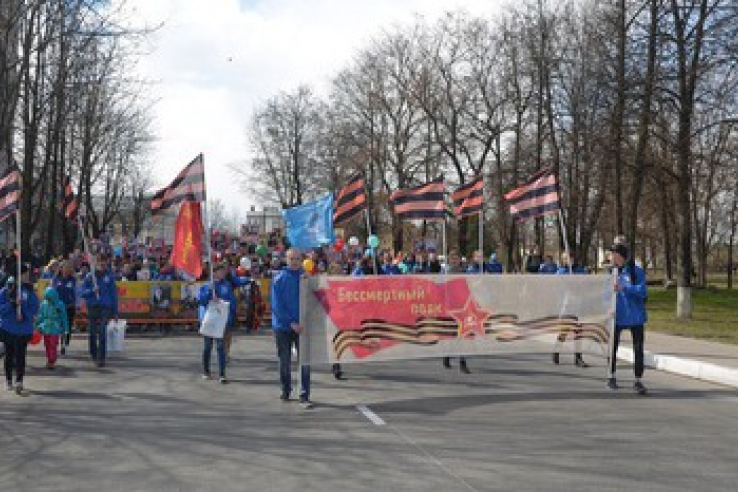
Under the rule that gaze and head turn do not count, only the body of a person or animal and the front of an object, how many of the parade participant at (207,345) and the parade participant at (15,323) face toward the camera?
2

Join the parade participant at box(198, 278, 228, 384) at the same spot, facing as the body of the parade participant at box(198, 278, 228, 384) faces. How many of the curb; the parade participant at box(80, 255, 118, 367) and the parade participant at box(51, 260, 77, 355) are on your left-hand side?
1

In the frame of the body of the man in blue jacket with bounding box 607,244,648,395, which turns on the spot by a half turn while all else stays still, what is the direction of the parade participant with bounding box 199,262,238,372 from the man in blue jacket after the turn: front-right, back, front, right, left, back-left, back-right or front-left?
back-left

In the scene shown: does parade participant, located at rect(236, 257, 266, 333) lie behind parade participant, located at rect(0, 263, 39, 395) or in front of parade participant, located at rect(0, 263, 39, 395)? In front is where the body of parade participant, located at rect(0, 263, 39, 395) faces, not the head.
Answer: behind

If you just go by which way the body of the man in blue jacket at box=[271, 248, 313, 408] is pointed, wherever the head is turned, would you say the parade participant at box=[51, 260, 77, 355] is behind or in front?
behind

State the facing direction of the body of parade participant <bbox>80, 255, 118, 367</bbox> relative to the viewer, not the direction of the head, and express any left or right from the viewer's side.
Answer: facing the viewer

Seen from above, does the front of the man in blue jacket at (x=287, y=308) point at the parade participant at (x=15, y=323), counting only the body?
no

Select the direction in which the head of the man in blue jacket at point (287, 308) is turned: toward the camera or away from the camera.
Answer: toward the camera

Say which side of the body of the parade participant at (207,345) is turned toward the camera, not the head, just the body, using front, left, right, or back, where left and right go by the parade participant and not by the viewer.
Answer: front

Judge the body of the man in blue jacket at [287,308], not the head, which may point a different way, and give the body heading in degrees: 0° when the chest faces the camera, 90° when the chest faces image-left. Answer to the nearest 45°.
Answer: approximately 315°

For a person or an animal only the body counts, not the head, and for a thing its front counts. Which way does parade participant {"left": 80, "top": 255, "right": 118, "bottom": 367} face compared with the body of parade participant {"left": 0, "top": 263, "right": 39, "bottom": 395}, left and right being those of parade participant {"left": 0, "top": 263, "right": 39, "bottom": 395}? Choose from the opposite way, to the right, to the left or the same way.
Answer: the same way

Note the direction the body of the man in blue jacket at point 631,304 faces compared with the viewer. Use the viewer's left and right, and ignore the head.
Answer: facing the viewer and to the left of the viewer

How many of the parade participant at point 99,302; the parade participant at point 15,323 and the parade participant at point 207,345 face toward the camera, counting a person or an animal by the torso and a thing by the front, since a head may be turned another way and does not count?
3

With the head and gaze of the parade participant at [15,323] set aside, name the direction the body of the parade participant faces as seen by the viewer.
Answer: toward the camera

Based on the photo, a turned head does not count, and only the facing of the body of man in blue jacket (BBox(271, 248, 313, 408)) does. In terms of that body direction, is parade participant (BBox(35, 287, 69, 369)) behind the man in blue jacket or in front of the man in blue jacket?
behind
